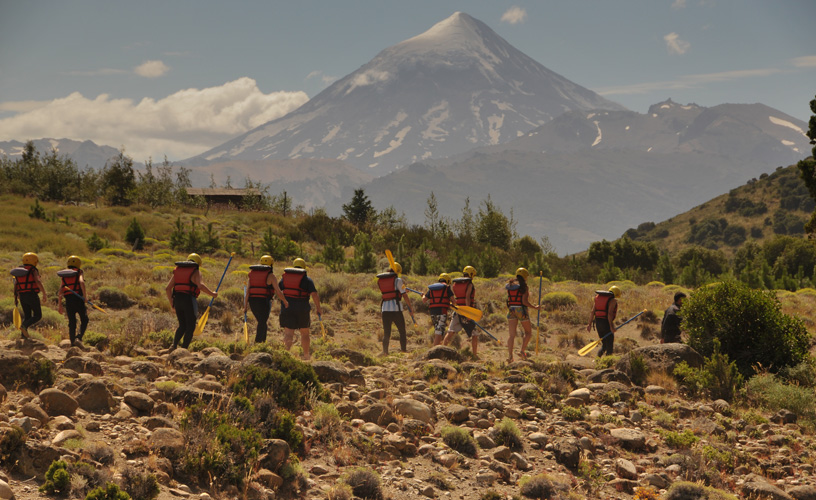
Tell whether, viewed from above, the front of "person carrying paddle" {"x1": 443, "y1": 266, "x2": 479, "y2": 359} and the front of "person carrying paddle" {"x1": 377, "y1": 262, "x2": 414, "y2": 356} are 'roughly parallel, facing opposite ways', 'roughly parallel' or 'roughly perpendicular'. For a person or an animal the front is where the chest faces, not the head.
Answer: roughly parallel

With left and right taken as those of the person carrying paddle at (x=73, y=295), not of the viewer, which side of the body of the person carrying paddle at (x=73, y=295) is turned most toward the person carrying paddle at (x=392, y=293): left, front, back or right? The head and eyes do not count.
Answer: right

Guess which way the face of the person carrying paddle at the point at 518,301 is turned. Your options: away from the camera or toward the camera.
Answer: away from the camera

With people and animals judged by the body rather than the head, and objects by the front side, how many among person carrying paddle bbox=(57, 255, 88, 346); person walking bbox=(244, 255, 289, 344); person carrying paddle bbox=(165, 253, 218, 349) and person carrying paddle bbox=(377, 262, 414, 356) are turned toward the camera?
0

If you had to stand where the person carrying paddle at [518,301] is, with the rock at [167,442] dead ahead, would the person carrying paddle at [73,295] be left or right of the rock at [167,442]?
right

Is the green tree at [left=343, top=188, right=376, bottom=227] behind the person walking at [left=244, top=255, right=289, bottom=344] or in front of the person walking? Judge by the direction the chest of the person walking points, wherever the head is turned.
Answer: in front

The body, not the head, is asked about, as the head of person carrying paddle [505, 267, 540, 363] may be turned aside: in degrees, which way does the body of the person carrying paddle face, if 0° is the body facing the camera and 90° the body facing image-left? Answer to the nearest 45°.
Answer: approximately 225°

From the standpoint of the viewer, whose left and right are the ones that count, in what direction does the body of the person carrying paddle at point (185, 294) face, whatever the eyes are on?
facing away from the viewer and to the right of the viewer

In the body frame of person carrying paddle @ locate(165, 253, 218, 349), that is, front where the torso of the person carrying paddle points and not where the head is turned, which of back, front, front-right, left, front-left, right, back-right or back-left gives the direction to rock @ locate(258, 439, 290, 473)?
back-right

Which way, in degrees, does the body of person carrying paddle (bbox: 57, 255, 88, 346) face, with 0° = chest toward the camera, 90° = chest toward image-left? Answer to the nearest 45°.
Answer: approximately 180°

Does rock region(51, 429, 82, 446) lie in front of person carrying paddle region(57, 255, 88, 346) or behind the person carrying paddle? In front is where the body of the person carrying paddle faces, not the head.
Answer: behind

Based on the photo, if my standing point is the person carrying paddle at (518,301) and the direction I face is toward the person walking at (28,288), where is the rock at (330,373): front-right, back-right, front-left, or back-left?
front-left

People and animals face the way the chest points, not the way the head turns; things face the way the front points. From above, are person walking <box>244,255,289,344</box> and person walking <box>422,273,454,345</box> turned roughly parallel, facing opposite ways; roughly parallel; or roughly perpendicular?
roughly parallel
